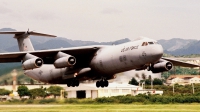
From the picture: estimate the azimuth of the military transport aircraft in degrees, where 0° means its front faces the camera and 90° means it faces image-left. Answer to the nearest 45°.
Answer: approximately 315°
